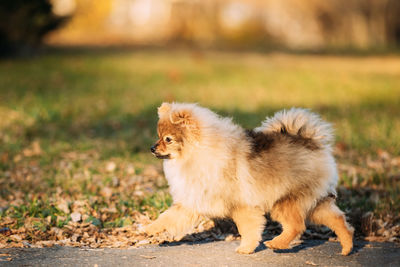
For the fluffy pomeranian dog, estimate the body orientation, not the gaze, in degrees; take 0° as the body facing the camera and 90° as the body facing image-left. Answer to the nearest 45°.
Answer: approximately 90°
